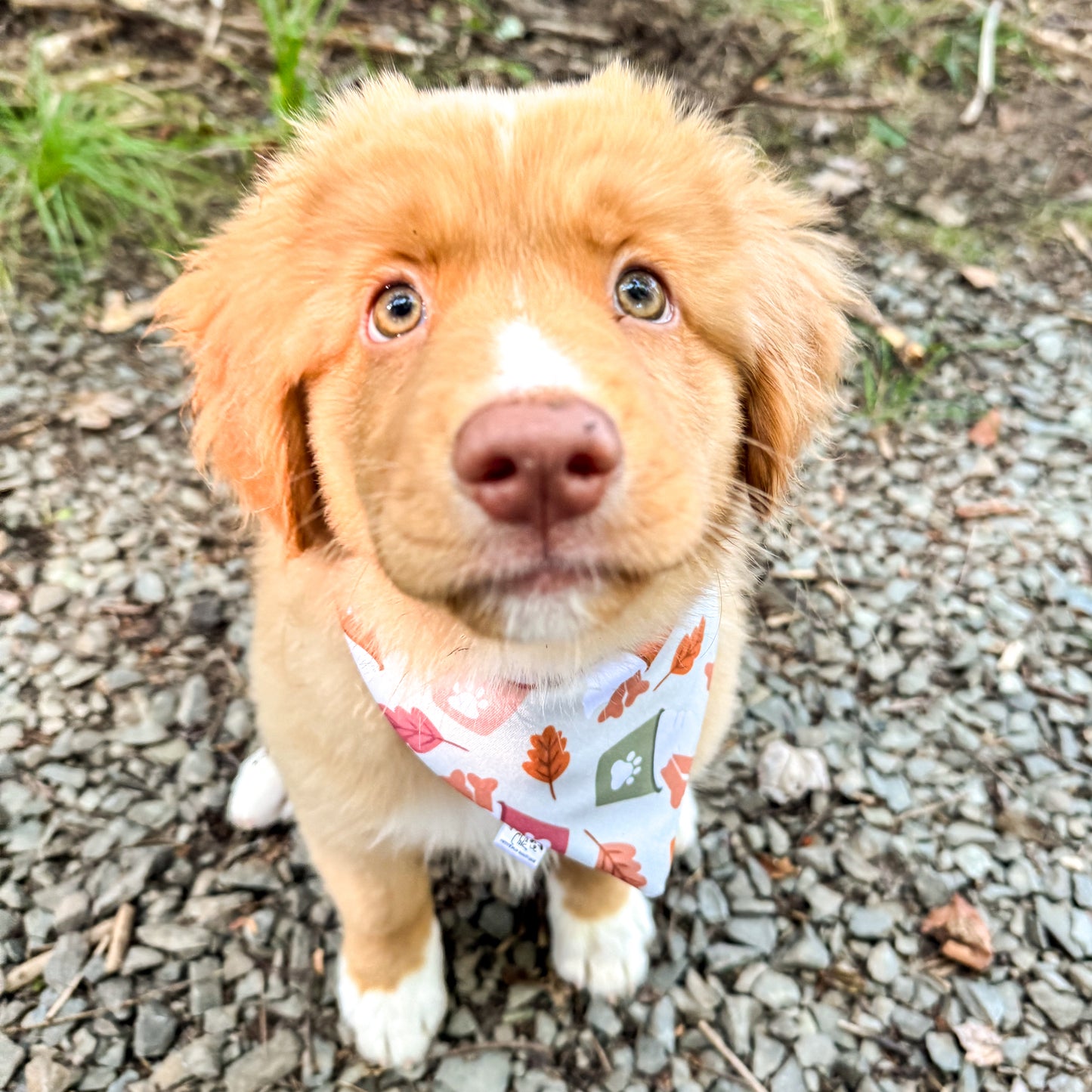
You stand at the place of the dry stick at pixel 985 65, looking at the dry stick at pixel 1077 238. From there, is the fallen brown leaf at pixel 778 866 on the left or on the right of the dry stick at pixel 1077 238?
right

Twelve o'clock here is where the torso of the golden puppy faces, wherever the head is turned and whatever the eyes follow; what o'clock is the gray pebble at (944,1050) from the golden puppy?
The gray pebble is roughly at 9 o'clock from the golden puppy.

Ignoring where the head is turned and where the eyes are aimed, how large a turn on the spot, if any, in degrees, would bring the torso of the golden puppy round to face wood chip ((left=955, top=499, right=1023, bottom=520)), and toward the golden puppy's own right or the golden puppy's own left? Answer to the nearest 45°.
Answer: approximately 135° to the golden puppy's own left

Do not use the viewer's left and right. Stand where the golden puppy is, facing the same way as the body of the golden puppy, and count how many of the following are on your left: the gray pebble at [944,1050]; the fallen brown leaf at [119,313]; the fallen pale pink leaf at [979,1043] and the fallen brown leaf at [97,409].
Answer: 2

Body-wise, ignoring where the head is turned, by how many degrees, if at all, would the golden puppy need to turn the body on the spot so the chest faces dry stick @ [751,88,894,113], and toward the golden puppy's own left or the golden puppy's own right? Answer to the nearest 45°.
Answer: approximately 180°

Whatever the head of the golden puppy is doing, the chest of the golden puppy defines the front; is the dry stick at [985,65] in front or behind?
behind

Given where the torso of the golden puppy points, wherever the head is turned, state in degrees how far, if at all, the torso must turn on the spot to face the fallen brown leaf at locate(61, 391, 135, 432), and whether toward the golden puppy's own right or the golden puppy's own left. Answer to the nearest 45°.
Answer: approximately 135° to the golden puppy's own right

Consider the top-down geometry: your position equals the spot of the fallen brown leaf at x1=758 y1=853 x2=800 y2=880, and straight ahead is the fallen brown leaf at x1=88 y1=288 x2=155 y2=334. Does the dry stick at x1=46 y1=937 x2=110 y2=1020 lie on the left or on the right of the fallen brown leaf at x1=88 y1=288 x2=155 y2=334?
left

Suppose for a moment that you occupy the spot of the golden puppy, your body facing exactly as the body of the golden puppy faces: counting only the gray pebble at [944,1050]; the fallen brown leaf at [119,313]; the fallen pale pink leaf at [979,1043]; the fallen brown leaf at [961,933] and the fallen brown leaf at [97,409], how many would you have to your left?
3

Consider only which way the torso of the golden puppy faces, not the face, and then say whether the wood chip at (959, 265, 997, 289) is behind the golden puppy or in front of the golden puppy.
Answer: behind

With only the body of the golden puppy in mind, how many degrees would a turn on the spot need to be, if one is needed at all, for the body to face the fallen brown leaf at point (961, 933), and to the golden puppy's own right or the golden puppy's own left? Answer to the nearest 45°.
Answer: approximately 90° to the golden puppy's own left

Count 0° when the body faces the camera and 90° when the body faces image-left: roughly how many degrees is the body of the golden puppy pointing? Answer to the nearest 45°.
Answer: approximately 0°
